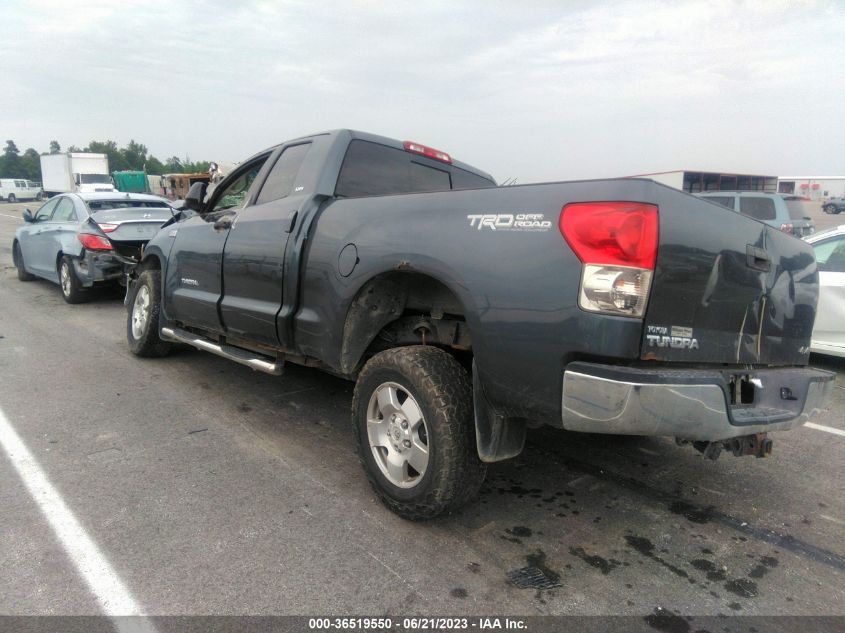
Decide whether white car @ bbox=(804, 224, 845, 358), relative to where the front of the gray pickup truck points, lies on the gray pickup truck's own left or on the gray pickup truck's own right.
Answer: on the gray pickup truck's own right

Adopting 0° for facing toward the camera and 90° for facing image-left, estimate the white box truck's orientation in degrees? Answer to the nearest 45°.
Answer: approximately 315°

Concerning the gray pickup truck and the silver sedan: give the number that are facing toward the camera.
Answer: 0

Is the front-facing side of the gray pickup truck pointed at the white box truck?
yes

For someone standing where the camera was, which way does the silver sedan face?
facing away from the viewer and to the left of the viewer

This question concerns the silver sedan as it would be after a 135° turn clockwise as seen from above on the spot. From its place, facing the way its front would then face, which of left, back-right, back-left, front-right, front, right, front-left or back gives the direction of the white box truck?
left

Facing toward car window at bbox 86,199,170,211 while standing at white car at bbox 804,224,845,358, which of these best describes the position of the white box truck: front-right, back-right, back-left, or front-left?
front-right

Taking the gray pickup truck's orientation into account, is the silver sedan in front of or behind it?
in front

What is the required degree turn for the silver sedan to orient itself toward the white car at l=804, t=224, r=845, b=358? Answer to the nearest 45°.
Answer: approximately 180°

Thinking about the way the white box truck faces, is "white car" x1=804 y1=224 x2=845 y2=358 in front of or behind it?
in front

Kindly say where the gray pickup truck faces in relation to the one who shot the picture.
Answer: facing away from the viewer and to the left of the viewer

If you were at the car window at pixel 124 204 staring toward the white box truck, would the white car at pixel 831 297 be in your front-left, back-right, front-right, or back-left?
back-right

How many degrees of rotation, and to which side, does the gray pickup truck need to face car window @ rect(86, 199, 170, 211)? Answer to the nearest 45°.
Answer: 0° — it already faces it
